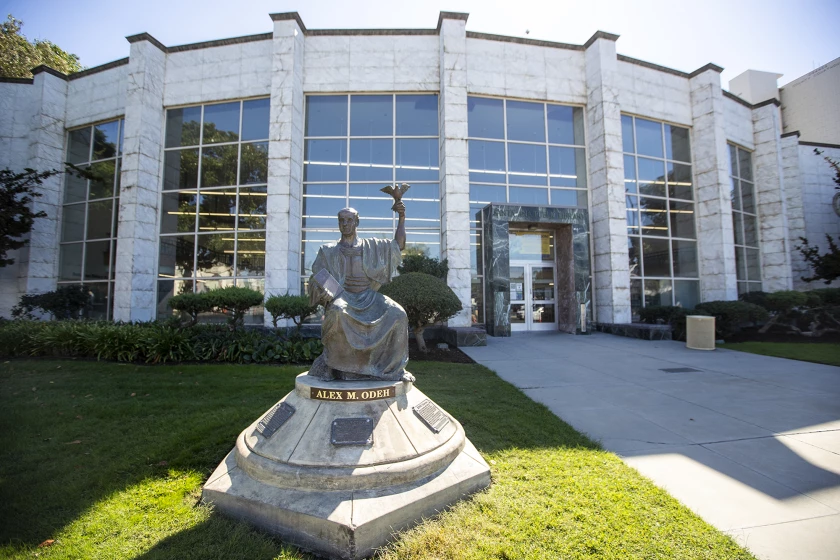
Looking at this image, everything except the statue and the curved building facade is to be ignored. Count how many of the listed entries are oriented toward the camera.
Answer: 2

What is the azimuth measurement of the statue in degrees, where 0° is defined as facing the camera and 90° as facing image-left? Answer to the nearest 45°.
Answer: approximately 0°

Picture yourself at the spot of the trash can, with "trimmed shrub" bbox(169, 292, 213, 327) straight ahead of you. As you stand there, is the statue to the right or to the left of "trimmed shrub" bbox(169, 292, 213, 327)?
left

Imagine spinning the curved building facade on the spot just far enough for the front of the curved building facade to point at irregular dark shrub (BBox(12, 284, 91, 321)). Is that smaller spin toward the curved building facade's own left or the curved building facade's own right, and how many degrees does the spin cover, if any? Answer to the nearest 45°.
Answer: approximately 90° to the curved building facade's own right

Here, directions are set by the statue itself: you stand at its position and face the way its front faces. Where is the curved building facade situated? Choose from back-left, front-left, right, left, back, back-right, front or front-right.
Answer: back

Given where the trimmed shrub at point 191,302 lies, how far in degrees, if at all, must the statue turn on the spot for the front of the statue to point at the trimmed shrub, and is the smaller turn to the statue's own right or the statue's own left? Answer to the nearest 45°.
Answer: approximately 135° to the statue's own right

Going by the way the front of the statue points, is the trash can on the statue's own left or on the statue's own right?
on the statue's own left

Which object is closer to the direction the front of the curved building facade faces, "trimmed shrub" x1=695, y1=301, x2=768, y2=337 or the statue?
the statue
